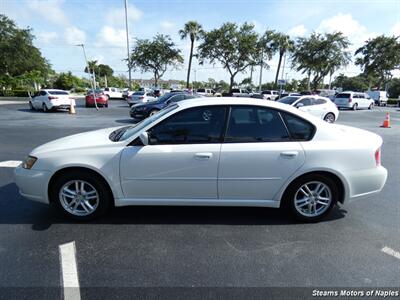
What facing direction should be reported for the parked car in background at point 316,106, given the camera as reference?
facing the viewer and to the left of the viewer

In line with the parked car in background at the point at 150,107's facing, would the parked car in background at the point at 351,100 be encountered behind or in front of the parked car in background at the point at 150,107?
behind

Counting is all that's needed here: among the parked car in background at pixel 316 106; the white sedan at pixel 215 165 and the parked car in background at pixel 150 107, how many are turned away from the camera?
0

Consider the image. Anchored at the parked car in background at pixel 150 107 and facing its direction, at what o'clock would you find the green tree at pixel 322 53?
The green tree is roughly at 6 o'clock from the parked car in background.

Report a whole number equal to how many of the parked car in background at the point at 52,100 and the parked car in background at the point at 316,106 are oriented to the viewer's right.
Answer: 0

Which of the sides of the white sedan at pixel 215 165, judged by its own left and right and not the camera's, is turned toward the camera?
left

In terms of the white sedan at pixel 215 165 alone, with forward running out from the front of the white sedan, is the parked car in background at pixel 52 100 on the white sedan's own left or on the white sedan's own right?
on the white sedan's own right

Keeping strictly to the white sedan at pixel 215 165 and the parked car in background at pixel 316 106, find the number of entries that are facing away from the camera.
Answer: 0

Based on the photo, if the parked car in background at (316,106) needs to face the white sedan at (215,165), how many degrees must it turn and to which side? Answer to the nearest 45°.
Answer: approximately 45° to its left

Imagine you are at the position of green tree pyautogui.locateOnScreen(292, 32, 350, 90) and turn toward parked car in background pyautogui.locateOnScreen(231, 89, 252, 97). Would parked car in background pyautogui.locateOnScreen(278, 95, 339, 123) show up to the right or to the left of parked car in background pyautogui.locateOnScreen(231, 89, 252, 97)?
left

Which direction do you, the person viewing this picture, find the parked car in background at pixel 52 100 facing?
facing away from the viewer and to the left of the viewer

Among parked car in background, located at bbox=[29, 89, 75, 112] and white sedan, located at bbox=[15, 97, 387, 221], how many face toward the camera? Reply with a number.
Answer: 0

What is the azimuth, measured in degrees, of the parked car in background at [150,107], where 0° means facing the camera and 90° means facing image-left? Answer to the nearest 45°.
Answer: approximately 45°

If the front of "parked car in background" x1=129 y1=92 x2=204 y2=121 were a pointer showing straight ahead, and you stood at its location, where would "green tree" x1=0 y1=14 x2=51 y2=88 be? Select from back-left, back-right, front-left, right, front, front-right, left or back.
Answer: right
